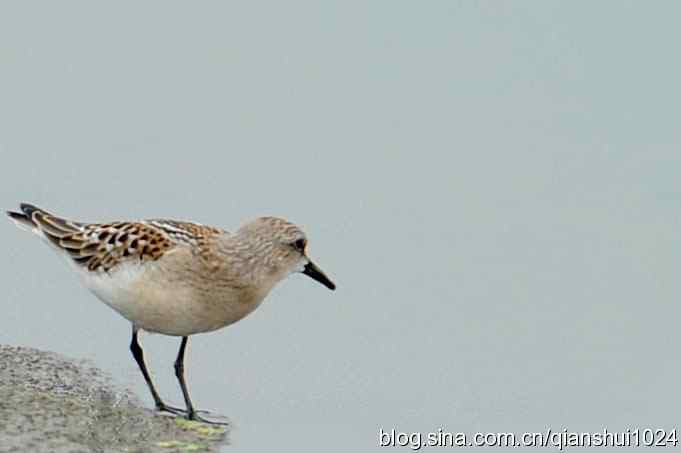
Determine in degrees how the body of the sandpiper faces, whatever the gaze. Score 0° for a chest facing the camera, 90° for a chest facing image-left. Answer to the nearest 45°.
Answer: approximately 270°
